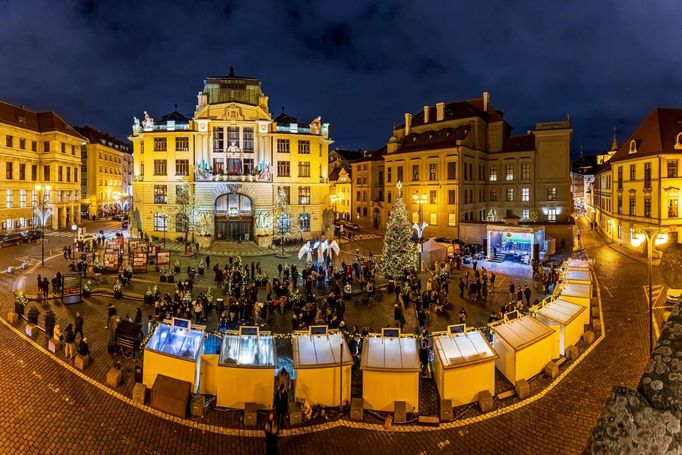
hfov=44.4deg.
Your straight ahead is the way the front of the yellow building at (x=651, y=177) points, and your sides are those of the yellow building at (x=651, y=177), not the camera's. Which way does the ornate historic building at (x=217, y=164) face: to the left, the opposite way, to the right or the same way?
to the left

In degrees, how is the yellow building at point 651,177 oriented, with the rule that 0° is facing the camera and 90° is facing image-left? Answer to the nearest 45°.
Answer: approximately 45°

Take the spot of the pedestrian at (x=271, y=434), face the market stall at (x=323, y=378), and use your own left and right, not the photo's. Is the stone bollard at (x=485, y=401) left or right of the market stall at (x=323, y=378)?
right

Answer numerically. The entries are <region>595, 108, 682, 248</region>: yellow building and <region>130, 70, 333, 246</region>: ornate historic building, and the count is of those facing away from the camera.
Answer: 0

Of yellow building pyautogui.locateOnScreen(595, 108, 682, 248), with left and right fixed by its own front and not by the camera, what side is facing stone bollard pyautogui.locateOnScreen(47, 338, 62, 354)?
front

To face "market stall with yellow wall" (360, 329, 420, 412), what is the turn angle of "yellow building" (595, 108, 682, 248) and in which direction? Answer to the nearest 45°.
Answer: approximately 45° to its left

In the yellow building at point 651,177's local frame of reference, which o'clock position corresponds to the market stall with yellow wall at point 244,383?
The market stall with yellow wall is roughly at 11 o'clock from the yellow building.

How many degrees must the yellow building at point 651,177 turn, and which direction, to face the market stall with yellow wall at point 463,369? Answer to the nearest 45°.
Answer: approximately 45° to its left

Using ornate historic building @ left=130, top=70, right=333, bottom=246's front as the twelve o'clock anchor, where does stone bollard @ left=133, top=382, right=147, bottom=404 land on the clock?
The stone bollard is roughly at 12 o'clock from the ornate historic building.

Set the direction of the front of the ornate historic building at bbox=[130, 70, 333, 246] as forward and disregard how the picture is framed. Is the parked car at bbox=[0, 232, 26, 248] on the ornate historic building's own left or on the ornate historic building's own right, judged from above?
on the ornate historic building's own right

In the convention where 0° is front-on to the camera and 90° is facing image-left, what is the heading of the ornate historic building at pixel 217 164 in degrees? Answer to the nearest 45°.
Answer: approximately 0°

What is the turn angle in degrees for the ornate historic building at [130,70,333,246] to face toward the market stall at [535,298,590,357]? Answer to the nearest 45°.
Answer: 0° — it already faces it
